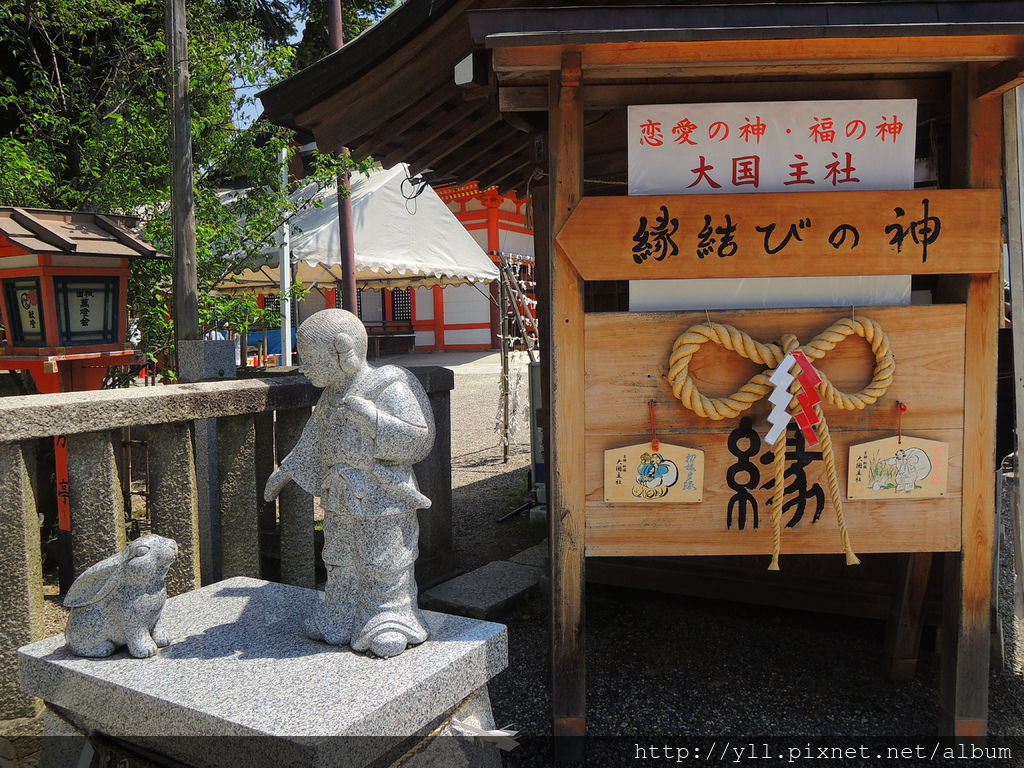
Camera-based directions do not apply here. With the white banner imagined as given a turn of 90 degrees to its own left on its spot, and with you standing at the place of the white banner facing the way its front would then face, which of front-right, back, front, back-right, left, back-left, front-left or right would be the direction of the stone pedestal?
back-right

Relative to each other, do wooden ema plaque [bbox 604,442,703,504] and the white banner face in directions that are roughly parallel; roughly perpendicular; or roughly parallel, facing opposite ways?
roughly parallel

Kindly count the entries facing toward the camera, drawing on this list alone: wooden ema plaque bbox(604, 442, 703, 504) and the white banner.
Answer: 2

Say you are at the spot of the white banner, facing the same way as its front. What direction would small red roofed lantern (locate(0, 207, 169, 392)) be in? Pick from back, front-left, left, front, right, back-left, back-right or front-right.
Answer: right

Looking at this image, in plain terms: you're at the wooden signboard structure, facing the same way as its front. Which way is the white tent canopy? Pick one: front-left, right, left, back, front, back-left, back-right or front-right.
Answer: back-right

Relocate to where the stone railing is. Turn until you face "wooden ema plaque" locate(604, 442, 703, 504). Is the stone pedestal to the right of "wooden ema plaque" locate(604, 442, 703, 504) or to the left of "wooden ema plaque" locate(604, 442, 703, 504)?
right

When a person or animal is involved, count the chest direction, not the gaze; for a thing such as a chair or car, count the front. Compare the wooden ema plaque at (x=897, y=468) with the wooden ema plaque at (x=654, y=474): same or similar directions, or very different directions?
same or similar directions

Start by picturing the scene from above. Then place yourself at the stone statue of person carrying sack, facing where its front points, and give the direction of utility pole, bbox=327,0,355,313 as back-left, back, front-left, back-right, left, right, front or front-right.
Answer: back-right

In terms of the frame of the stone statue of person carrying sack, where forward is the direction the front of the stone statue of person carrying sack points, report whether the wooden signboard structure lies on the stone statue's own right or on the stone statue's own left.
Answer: on the stone statue's own left

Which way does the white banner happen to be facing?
toward the camera

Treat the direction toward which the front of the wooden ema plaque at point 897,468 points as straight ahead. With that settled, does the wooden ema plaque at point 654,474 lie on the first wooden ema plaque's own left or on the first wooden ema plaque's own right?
on the first wooden ema plaque's own right

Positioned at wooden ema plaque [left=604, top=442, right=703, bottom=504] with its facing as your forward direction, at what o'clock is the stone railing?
The stone railing is roughly at 3 o'clock from the wooden ema plaque.

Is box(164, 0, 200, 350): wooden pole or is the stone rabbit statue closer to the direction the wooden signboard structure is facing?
the stone rabbit statue

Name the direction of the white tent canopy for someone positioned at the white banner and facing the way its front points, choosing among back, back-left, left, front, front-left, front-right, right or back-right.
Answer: back-right

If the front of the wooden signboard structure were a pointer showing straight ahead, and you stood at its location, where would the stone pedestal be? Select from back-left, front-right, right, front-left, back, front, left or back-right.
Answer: front-right

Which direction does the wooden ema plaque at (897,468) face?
toward the camera
